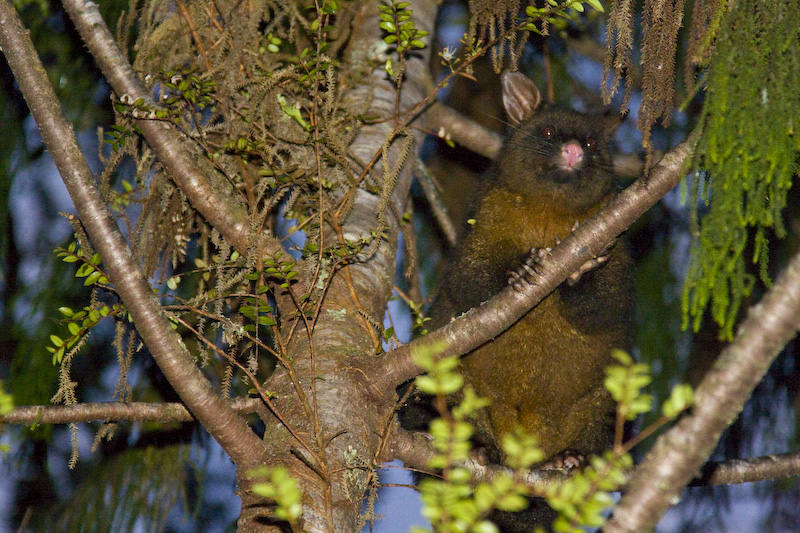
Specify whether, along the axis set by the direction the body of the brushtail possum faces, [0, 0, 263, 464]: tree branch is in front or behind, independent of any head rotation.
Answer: in front

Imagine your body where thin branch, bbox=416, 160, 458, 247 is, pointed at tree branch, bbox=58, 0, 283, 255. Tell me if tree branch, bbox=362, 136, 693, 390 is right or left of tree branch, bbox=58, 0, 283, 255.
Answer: left

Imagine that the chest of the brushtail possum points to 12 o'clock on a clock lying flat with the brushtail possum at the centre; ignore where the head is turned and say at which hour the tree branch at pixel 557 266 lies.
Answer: The tree branch is roughly at 12 o'clock from the brushtail possum.

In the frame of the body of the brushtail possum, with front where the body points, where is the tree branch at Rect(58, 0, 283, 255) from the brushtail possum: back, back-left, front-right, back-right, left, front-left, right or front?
front-right

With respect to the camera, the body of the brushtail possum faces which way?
toward the camera
